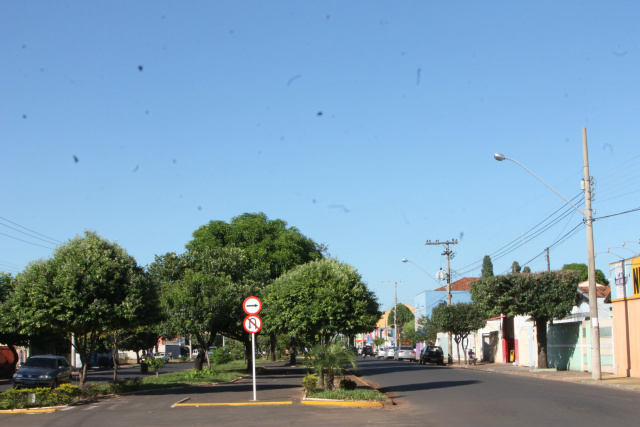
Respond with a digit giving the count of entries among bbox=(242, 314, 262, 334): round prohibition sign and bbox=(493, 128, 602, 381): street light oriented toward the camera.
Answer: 1

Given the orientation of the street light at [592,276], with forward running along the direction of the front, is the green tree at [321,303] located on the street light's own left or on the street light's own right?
on the street light's own left

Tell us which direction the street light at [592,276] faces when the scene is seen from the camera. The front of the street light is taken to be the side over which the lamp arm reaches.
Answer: facing to the left of the viewer

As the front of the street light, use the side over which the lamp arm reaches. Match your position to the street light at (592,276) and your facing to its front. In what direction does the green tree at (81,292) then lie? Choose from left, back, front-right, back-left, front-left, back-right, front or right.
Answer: front-left

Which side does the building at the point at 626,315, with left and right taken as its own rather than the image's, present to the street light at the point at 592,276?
front
